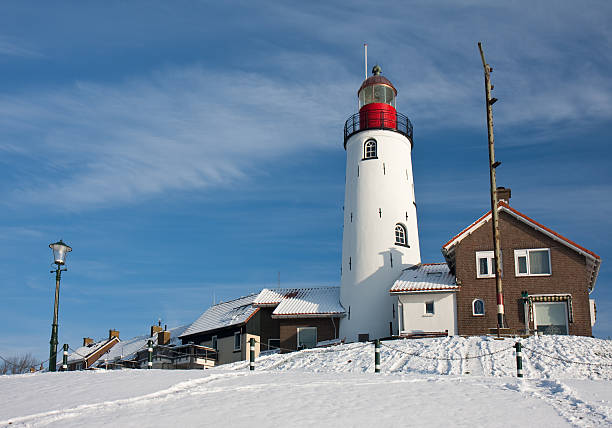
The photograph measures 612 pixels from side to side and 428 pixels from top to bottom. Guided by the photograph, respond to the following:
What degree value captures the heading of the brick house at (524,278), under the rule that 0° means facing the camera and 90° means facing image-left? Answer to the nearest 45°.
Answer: approximately 0°

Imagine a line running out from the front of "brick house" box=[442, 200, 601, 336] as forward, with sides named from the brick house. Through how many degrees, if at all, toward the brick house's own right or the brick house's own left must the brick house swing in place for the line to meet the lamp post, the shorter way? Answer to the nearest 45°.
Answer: approximately 45° to the brick house's own right

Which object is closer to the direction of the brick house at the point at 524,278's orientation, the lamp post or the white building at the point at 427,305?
the lamp post

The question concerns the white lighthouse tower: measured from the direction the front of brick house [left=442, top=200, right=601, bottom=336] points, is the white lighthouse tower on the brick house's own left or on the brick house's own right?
on the brick house's own right

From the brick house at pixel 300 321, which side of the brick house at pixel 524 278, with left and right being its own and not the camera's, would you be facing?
right

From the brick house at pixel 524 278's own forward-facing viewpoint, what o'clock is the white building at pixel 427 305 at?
The white building is roughly at 3 o'clock from the brick house.
